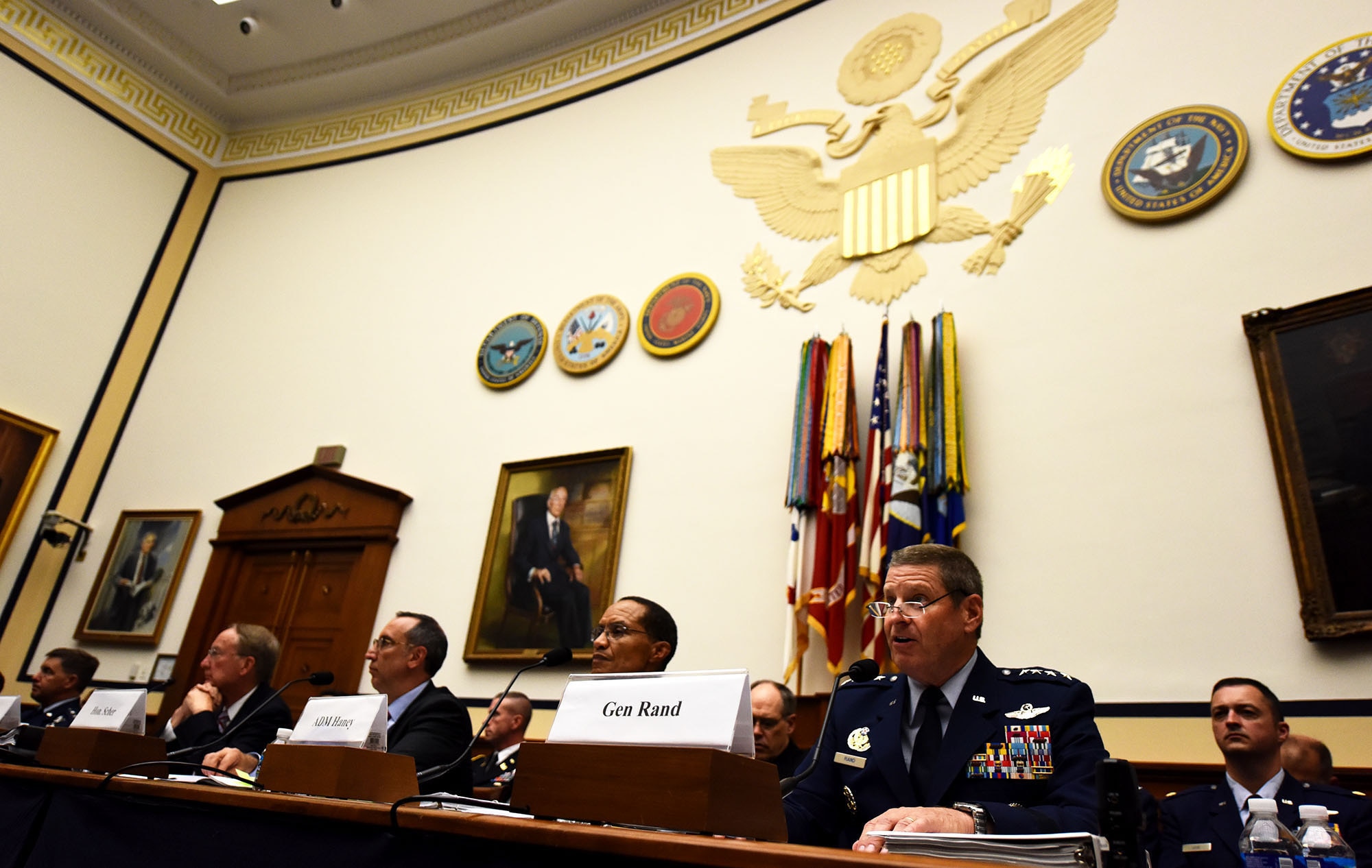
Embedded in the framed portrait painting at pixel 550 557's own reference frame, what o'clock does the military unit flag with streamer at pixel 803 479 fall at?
The military unit flag with streamer is roughly at 9 o'clock from the framed portrait painting.

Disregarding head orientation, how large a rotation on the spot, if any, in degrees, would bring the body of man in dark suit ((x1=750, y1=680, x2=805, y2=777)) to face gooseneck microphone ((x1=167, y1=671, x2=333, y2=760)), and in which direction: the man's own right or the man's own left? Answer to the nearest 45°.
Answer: approximately 45° to the man's own right

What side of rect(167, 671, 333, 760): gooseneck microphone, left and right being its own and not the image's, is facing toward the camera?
right

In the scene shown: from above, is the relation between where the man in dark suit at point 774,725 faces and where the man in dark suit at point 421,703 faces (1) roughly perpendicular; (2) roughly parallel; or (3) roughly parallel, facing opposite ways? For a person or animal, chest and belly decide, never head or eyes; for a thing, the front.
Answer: roughly parallel

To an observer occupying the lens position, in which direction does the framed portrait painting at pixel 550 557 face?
facing the viewer and to the left of the viewer

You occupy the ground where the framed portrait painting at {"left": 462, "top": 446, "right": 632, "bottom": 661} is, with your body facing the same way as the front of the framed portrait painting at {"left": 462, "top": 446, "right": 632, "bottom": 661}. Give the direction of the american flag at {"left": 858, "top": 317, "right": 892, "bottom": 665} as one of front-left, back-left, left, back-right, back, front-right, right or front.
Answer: left

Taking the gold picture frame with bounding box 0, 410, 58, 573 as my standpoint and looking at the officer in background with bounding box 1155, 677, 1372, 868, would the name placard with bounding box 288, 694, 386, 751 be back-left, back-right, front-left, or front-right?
front-right

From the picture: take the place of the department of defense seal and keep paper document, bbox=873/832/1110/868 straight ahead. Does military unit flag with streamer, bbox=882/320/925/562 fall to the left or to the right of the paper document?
left

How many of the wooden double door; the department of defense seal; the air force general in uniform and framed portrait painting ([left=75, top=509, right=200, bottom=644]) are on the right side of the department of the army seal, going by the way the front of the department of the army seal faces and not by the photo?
3

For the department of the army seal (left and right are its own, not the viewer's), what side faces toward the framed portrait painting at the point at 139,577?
right

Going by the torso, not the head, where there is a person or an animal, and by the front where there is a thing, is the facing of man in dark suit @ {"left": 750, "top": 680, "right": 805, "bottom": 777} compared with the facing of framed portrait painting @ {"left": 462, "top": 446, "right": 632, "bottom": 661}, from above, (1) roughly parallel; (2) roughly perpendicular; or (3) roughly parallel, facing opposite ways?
roughly parallel

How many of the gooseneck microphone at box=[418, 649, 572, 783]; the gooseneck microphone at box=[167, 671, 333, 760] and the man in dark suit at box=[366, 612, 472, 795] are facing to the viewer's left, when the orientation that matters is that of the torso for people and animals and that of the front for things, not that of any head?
1

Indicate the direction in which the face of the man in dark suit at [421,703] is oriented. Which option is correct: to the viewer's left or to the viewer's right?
to the viewer's left

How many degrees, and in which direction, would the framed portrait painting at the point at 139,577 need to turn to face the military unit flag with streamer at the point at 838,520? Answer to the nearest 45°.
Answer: approximately 90° to its left

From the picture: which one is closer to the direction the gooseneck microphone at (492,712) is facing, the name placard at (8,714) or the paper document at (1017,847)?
the paper document
